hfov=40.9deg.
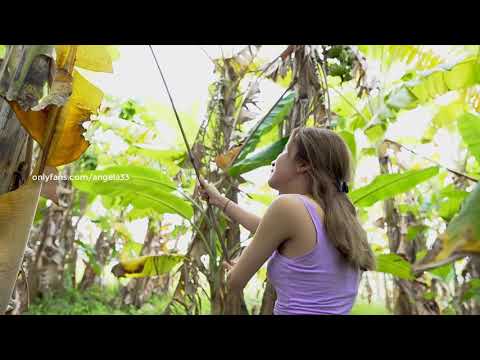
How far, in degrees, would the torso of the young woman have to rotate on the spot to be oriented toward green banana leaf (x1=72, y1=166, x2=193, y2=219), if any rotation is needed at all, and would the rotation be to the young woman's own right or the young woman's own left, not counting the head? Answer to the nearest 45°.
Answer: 0° — they already face it

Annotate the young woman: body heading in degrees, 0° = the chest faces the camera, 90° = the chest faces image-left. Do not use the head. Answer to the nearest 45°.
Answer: approximately 135°

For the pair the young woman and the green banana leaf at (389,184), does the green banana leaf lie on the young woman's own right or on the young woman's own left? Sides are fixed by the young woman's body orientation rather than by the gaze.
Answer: on the young woman's own right

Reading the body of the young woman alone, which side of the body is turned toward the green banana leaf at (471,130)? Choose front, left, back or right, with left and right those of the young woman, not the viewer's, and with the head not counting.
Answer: right

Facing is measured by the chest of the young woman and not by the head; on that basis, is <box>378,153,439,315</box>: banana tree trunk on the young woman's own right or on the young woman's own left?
on the young woman's own right

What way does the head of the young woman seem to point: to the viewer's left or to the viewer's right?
to the viewer's left
